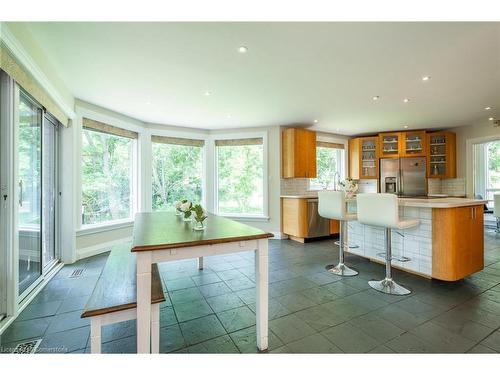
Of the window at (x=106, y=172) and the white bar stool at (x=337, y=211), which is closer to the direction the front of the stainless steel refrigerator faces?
the white bar stool

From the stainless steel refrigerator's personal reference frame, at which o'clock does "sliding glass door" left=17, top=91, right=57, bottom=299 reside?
The sliding glass door is roughly at 1 o'clock from the stainless steel refrigerator.

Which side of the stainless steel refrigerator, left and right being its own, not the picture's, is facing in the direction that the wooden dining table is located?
front

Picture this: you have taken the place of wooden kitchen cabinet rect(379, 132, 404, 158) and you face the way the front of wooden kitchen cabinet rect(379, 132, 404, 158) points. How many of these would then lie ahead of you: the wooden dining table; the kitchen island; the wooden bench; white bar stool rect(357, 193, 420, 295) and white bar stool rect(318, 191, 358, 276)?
5

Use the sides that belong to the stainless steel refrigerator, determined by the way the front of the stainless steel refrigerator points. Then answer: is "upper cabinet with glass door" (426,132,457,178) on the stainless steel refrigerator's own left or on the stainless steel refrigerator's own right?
on the stainless steel refrigerator's own left

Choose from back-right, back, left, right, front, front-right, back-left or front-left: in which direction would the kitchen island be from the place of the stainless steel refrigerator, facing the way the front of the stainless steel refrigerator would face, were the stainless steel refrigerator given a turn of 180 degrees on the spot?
back

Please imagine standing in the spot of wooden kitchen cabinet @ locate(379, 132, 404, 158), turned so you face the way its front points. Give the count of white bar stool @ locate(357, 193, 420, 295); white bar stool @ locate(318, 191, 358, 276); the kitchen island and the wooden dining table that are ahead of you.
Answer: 4

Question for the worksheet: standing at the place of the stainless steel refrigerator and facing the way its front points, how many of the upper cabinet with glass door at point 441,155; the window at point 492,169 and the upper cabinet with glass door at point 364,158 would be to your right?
1

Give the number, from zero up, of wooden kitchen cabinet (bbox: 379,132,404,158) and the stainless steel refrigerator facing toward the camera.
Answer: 2

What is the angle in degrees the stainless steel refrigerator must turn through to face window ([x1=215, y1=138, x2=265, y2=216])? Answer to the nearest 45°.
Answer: approximately 45° to its right

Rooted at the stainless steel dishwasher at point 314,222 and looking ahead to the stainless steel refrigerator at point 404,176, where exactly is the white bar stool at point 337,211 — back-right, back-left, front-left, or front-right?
back-right

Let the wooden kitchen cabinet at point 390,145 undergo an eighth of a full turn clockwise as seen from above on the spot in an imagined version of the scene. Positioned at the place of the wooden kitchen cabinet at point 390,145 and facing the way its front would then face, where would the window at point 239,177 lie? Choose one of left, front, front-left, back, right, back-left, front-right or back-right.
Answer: front

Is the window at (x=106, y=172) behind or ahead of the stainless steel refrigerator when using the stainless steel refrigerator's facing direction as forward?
ahead

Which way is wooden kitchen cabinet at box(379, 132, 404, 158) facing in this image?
toward the camera

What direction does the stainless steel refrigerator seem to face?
toward the camera

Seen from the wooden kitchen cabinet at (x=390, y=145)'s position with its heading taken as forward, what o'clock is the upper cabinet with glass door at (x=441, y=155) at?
The upper cabinet with glass door is roughly at 8 o'clock from the wooden kitchen cabinet.

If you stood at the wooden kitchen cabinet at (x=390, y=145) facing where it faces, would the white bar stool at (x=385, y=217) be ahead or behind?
ahead
